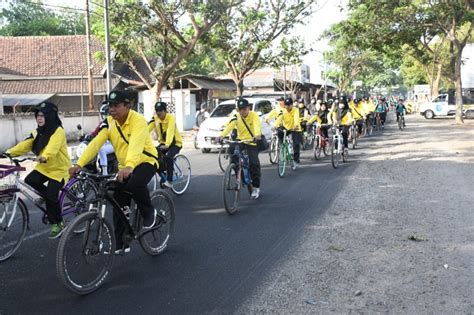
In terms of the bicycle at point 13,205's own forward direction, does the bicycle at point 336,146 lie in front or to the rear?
to the rear

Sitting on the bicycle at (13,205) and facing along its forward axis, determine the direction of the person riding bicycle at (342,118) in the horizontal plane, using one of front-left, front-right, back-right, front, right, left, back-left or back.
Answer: back

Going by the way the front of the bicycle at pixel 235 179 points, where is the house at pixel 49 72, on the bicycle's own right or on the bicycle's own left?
on the bicycle's own right

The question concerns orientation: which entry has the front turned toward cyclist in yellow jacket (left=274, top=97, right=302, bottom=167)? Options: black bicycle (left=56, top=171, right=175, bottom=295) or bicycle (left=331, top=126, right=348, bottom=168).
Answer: the bicycle

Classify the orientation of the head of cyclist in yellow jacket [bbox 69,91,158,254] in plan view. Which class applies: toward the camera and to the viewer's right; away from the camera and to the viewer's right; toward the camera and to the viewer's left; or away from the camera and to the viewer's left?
toward the camera and to the viewer's left

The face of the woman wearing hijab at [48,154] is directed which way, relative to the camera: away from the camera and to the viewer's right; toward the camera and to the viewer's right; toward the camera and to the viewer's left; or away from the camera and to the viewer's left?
toward the camera and to the viewer's left

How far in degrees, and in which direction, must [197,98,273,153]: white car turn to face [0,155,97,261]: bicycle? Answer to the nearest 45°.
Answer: approximately 45° to its left

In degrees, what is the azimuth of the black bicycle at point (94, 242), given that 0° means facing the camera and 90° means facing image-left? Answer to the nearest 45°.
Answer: approximately 45°
